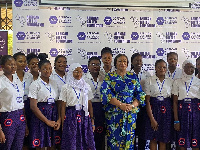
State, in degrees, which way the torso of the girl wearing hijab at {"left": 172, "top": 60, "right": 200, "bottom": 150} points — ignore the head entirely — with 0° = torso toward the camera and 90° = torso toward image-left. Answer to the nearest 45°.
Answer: approximately 0°

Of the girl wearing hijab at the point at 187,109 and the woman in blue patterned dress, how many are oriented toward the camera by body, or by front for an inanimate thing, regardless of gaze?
2

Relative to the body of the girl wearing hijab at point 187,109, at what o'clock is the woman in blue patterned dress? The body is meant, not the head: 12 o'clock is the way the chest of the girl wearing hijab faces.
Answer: The woman in blue patterned dress is roughly at 2 o'clock from the girl wearing hijab.

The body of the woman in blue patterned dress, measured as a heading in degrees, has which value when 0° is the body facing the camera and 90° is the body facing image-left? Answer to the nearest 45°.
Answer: approximately 0°

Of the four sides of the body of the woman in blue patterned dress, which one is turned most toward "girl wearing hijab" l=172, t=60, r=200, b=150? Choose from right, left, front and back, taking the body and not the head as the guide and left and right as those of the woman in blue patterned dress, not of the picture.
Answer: left
